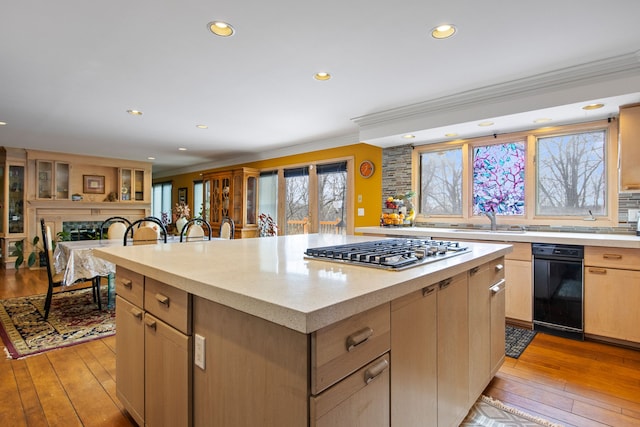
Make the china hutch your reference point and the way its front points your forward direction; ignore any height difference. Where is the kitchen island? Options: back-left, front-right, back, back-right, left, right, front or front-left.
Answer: front-left

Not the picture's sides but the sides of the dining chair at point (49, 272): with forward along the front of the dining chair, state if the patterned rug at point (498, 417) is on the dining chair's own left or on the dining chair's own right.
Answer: on the dining chair's own right

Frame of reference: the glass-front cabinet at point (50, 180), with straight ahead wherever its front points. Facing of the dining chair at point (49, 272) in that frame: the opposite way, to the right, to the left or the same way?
to the left

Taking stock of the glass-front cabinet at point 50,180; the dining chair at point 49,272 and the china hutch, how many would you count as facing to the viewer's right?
1

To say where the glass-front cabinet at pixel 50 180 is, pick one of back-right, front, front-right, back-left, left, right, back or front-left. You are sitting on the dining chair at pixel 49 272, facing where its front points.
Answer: left

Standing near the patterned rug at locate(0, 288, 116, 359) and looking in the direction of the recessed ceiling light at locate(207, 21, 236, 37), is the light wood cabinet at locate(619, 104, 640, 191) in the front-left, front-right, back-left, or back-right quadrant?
front-left

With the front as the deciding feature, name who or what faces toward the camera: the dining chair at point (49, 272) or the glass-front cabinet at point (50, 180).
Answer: the glass-front cabinet

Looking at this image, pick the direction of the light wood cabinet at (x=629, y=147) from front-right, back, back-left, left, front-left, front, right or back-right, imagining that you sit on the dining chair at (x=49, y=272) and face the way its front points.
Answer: front-right

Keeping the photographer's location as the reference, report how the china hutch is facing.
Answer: facing the viewer and to the left of the viewer

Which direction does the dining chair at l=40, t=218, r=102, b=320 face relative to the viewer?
to the viewer's right

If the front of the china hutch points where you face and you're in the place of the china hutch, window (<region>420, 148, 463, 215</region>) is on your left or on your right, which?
on your left

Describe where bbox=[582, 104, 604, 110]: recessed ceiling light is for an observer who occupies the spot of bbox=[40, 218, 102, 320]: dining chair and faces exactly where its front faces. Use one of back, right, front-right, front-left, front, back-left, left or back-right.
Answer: front-right

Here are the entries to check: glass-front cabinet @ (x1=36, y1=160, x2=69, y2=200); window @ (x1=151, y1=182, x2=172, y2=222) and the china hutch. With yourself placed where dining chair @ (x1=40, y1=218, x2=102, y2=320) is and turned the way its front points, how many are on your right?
0

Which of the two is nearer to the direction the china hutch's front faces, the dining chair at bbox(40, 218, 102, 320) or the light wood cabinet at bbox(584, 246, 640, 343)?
the dining chair

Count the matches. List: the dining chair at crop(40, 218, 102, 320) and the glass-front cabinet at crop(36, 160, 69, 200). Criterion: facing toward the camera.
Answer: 1

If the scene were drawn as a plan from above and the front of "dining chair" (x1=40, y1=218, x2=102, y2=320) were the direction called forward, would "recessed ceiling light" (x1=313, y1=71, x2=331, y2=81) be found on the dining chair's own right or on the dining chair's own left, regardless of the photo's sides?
on the dining chair's own right

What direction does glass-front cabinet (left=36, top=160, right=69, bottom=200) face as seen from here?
toward the camera
